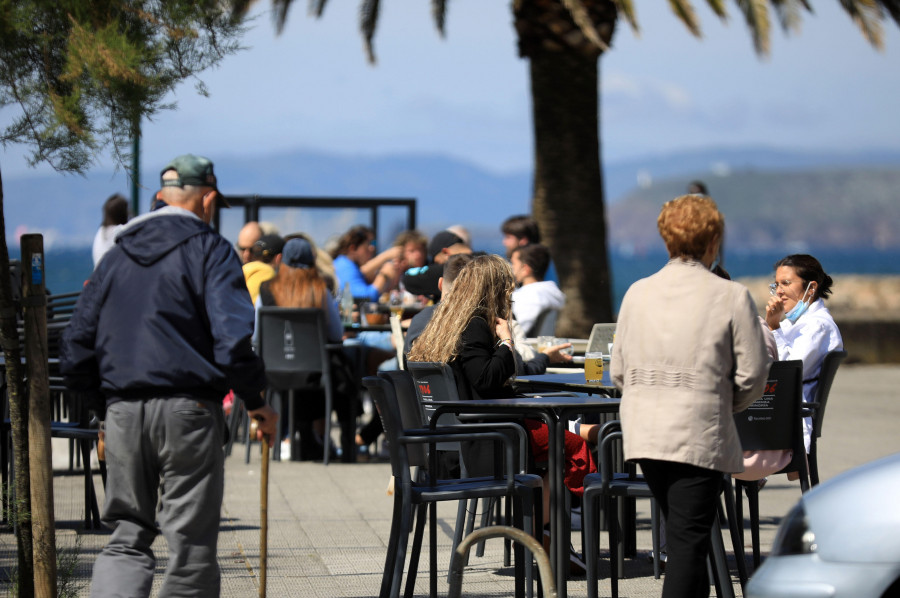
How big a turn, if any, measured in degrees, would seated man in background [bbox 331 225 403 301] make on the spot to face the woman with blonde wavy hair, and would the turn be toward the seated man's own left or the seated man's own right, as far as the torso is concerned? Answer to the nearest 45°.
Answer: approximately 90° to the seated man's own right

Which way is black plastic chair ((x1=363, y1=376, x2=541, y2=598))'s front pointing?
to the viewer's right

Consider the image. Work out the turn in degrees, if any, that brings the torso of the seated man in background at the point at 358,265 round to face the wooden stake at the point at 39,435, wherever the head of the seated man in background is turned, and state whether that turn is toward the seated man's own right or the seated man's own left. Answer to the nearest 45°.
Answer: approximately 90° to the seated man's own right

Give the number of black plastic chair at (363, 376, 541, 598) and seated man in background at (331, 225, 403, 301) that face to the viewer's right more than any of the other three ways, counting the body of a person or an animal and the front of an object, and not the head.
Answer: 2

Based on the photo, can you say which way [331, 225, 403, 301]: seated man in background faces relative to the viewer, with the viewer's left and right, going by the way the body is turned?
facing to the right of the viewer

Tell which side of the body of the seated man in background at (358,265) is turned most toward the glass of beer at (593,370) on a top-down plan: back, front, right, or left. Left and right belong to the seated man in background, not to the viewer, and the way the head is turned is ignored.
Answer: right

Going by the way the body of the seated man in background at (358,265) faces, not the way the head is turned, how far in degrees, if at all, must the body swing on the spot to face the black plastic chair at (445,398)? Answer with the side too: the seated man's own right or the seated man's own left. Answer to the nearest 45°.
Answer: approximately 90° to the seated man's own right
